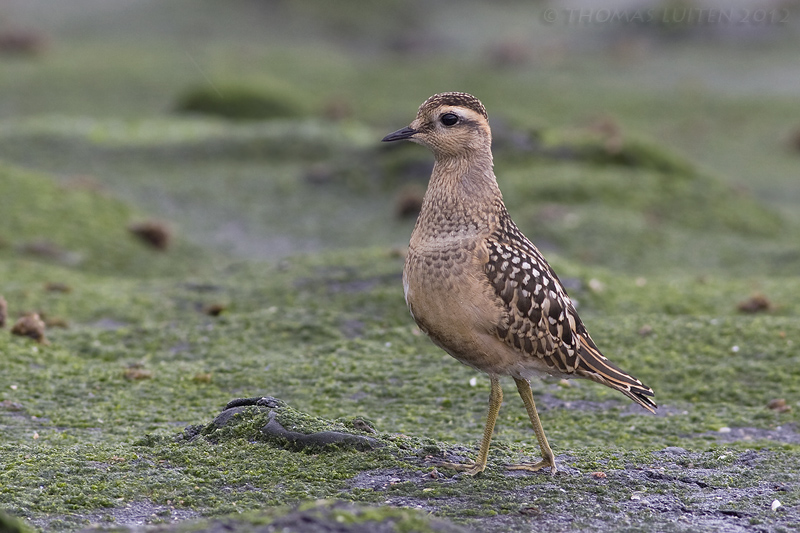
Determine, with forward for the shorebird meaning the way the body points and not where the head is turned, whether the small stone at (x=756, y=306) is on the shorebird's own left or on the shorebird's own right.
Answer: on the shorebird's own right

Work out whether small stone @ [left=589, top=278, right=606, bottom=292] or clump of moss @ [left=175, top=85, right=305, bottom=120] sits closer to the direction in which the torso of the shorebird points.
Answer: the clump of moss

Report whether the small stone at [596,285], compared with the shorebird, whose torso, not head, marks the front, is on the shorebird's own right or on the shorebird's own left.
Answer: on the shorebird's own right

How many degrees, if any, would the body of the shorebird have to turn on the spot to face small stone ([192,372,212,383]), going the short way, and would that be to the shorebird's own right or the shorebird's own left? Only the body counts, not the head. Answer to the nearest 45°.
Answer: approximately 45° to the shorebird's own right

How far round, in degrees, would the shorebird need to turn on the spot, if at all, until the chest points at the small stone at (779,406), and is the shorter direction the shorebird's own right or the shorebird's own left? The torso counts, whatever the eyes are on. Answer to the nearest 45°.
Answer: approximately 135° to the shorebird's own right

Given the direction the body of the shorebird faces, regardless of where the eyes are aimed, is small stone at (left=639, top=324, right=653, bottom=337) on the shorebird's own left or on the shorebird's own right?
on the shorebird's own right

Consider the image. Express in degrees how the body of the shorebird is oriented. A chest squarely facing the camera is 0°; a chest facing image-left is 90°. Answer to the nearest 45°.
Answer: approximately 90°

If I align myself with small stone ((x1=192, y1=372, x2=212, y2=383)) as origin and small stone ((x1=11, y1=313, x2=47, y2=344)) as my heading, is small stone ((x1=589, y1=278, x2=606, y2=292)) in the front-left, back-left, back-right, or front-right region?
back-right
